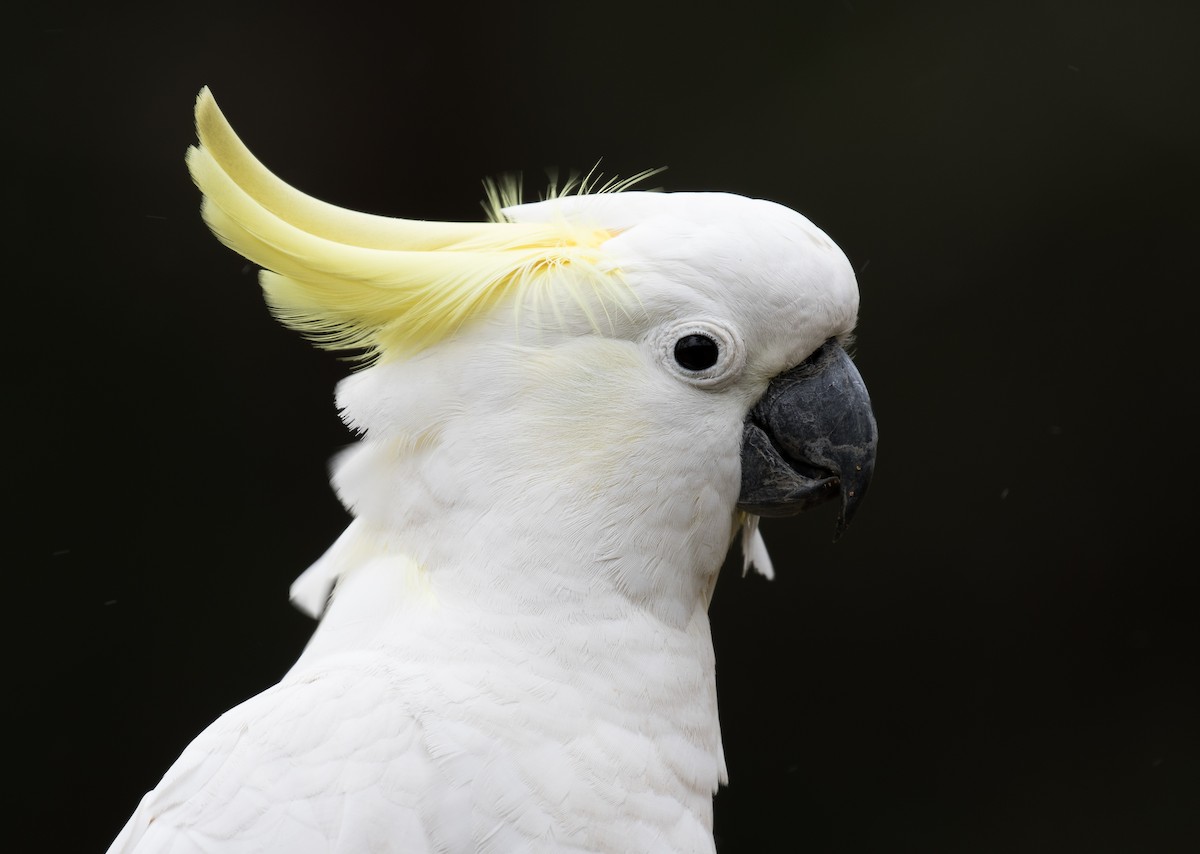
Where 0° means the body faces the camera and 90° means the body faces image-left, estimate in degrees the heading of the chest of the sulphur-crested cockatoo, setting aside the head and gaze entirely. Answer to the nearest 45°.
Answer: approximately 270°
